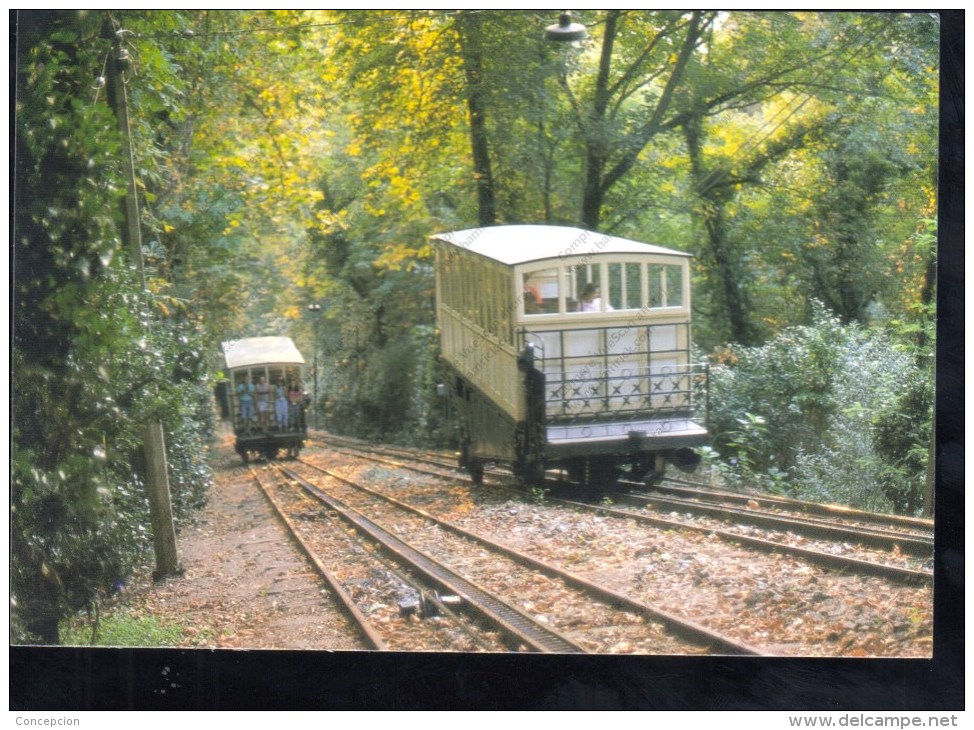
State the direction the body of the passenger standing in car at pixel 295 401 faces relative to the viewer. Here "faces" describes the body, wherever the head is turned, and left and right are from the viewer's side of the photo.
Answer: facing the viewer

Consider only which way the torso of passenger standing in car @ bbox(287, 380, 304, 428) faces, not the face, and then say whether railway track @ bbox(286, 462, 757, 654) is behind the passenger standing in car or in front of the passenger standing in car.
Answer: in front

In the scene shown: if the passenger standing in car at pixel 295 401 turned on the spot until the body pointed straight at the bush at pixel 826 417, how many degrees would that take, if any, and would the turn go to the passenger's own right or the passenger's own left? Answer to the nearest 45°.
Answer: approximately 45° to the passenger's own left

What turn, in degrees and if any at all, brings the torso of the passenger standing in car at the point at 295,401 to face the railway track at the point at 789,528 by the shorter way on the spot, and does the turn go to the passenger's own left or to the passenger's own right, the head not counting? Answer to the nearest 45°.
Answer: approximately 45° to the passenger's own left
